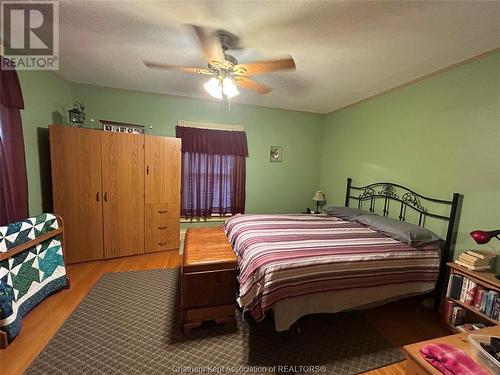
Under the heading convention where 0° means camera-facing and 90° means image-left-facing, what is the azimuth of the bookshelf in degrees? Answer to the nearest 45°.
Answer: approximately 45°

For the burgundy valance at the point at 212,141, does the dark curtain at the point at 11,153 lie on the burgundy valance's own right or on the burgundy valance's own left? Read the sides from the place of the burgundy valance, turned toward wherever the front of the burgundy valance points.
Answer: on the burgundy valance's own right

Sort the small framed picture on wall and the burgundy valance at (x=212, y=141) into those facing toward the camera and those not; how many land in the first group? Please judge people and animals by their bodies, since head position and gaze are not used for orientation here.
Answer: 2

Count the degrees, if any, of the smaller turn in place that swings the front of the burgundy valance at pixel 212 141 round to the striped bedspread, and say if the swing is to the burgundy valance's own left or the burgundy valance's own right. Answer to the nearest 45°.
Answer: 0° — it already faces it

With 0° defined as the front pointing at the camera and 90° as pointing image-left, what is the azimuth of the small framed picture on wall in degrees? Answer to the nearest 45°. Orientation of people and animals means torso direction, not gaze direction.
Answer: approximately 0°

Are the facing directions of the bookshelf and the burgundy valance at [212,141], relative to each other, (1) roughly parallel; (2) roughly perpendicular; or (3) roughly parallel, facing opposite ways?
roughly perpendicular

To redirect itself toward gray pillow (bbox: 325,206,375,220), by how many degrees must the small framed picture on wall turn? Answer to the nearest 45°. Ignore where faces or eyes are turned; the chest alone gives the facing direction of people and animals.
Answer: approximately 45° to its left

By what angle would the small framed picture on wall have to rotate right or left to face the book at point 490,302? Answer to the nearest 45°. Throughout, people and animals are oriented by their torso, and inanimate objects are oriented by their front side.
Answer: approximately 45° to its left

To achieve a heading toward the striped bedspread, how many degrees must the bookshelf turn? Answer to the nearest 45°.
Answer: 0° — it already faces it

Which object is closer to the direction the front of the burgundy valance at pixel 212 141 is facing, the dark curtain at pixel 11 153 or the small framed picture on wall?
the dark curtain

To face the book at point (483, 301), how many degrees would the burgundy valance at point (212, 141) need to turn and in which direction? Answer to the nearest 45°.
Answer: approximately 45° to its left

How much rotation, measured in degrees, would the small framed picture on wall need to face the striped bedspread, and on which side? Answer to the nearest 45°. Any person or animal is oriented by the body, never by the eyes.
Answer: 0° — it already faces it
